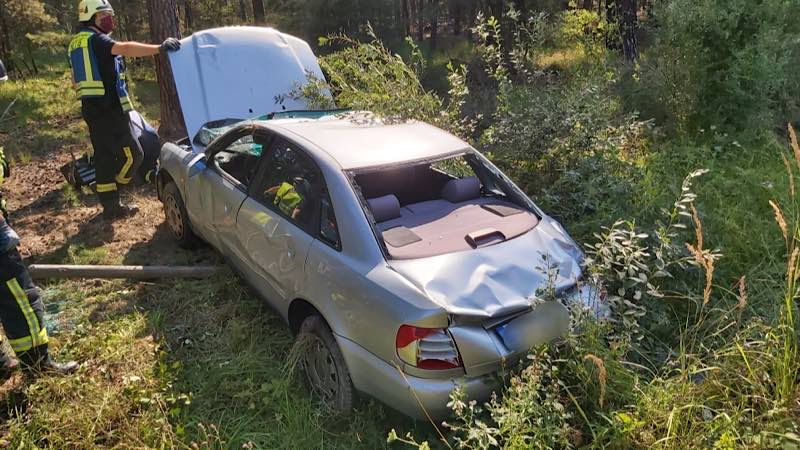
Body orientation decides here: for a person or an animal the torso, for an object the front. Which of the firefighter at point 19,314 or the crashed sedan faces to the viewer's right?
the firefighter

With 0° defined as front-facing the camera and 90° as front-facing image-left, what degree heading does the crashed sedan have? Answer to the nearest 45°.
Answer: approximately 135°

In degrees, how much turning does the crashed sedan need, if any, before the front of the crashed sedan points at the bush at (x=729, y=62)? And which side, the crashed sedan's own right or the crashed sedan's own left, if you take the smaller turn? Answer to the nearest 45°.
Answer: approximately 90° to the crashed sedan's own right

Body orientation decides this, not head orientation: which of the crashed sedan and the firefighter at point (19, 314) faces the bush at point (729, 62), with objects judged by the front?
the firefighter

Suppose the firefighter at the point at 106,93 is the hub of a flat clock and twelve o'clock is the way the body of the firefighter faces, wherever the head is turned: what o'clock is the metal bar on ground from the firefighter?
The metal bar on ground is roughly at 3 o'clock from the firefighter.

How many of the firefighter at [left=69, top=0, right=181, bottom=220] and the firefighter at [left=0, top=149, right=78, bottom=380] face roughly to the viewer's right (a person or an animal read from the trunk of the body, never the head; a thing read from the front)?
2

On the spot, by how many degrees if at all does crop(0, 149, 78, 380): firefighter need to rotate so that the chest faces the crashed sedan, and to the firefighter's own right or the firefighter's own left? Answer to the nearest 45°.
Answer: approximately 45° to the firefighter's own right

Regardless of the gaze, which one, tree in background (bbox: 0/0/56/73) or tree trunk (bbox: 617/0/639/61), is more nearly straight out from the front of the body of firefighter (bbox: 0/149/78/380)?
the tree trunk

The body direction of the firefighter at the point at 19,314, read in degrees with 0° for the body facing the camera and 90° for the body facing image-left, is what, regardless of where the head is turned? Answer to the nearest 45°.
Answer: approximately 270°

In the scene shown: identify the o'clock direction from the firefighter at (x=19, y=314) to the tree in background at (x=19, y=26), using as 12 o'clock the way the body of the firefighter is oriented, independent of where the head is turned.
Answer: The tree in background is roughly at 9 o'clock from the firefighter.

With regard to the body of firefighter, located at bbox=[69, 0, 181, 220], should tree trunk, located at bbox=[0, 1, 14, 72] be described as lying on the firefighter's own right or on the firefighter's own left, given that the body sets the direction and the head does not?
on the firefighter's own left

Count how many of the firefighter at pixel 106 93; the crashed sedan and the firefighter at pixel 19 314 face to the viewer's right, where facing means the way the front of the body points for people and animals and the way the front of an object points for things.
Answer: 2

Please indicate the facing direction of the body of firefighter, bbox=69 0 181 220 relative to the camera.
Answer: to the viewer's right
